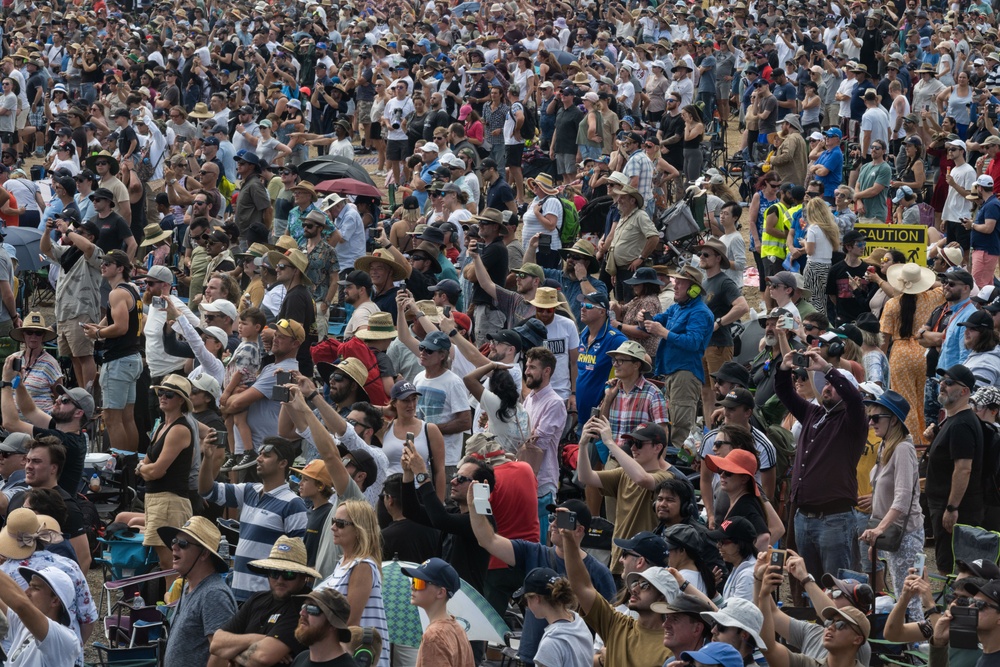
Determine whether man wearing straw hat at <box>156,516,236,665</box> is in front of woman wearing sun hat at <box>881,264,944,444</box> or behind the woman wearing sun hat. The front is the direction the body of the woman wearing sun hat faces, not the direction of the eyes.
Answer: behind

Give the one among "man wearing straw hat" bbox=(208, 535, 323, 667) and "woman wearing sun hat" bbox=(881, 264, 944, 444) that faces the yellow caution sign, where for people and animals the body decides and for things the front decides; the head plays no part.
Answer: the woman wearing sun hat

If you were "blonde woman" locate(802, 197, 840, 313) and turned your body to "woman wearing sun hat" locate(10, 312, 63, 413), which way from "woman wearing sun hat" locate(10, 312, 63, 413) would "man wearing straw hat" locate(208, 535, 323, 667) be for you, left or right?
left

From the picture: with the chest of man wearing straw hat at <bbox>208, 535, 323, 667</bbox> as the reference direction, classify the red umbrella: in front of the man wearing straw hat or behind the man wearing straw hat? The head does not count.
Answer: behind

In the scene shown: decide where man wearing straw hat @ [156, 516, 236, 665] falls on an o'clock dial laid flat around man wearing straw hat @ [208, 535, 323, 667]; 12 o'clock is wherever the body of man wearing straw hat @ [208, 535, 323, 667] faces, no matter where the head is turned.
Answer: man wearing straw hat @ [156, 516, 236, 665] is roughly at 3 o'clock from man wearing straw hat @ [208, 535, 323, 667].

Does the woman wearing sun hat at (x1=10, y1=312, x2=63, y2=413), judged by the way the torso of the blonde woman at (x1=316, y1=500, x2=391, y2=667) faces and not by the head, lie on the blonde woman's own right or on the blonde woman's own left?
on the blonde woman's own right

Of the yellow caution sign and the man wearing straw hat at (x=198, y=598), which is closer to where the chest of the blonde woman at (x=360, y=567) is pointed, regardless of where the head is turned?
the man wearing straw hat

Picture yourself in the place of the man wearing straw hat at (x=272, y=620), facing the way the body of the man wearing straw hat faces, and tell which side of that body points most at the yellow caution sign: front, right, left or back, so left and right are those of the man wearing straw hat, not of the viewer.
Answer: back

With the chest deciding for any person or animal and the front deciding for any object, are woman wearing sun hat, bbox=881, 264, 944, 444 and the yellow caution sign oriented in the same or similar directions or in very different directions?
very different directions

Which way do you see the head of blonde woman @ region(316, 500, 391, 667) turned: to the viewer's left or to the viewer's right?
to the viewer's left

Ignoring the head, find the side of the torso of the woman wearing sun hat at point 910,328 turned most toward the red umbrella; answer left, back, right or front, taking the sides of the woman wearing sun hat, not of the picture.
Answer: left

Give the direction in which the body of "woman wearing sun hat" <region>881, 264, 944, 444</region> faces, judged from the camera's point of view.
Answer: away from the camera
